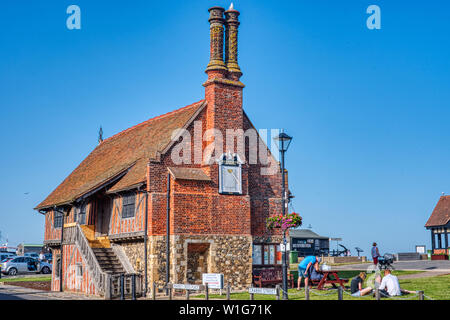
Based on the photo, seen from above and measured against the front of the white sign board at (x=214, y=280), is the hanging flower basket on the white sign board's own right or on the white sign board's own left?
on the white sign board's own left

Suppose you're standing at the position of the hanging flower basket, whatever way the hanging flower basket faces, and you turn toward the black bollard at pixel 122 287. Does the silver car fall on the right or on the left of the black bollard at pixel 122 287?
right

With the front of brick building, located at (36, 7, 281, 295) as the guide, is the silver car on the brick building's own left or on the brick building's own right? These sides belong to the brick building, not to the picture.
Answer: on the brick building's own right

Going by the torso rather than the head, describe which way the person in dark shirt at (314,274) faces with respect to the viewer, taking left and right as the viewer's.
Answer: facing to the right of the viewer

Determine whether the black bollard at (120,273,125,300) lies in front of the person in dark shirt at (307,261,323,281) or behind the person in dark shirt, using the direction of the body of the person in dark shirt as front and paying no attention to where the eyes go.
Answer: behind

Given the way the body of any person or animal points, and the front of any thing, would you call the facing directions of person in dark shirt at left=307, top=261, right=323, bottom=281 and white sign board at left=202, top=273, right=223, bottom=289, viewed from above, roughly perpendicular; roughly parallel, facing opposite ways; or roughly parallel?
roughly perpendicular

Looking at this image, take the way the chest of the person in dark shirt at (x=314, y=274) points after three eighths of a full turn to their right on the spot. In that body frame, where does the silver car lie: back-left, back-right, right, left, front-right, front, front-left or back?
right

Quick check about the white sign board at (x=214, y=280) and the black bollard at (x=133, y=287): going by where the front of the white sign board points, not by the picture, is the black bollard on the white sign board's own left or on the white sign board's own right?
on the white sign board's own right

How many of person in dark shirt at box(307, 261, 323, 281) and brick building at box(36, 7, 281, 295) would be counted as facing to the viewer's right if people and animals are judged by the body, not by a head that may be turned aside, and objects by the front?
1
